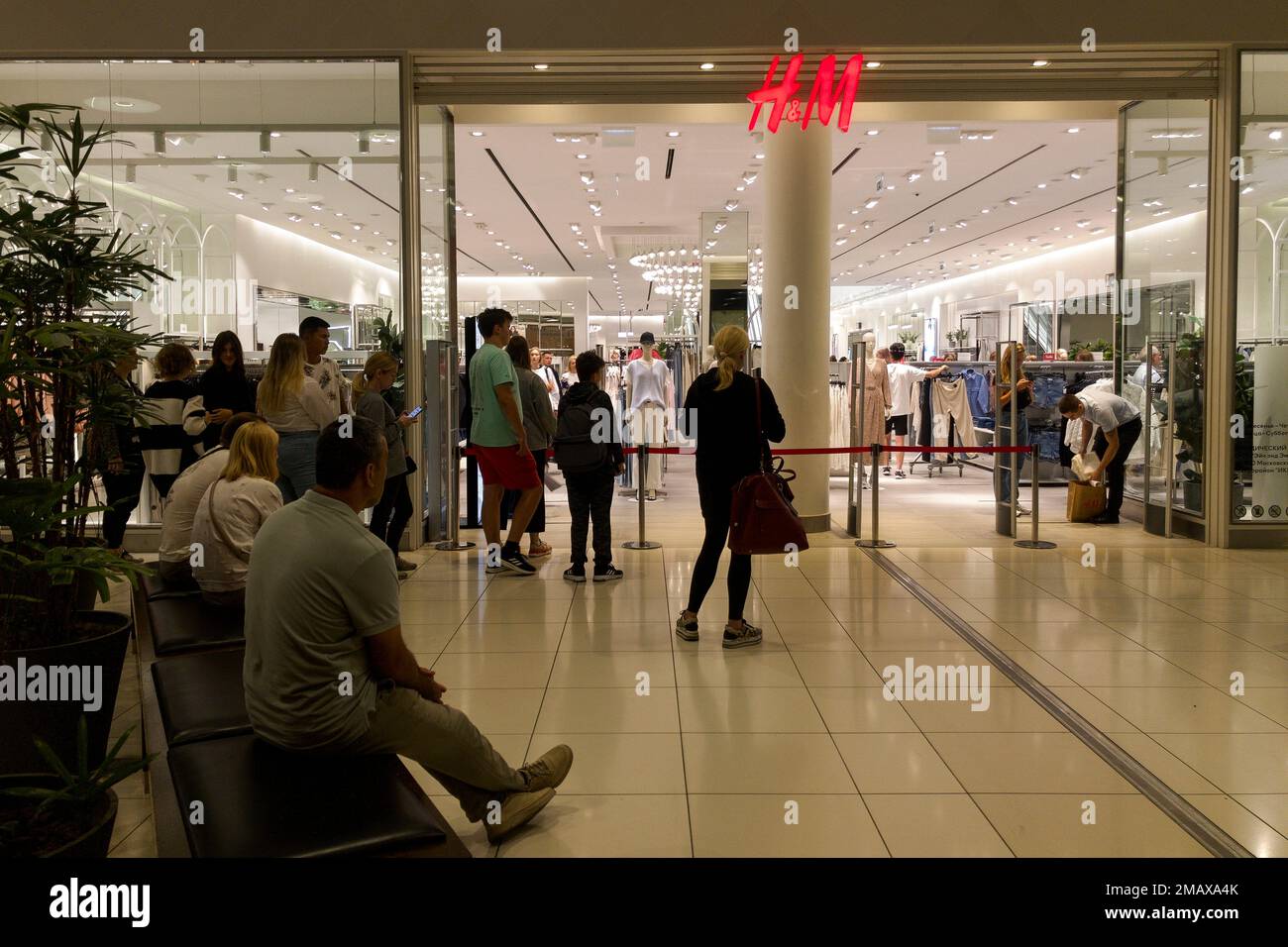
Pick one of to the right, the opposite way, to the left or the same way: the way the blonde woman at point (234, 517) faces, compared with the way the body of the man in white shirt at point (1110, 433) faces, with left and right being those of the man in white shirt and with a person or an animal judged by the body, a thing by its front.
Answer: to the right

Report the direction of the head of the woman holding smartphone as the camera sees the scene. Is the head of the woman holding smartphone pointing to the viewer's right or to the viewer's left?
to the viewer's right

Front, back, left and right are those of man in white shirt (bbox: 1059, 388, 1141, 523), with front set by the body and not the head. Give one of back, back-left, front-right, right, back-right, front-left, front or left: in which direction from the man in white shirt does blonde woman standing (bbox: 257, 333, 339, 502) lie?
front-left

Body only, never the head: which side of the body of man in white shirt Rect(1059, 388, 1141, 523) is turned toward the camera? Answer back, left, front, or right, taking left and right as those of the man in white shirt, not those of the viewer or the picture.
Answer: left

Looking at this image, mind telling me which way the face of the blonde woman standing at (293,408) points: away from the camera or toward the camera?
away from the camera

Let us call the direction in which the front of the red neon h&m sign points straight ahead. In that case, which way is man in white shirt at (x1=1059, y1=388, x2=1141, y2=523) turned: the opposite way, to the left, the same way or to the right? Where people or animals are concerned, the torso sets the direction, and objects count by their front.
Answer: to the right

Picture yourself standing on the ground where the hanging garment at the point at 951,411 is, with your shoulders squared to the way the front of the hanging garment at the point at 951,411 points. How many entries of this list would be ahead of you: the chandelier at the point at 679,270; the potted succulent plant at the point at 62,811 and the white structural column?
2

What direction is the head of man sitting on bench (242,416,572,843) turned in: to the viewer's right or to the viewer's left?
to the viewer's right
